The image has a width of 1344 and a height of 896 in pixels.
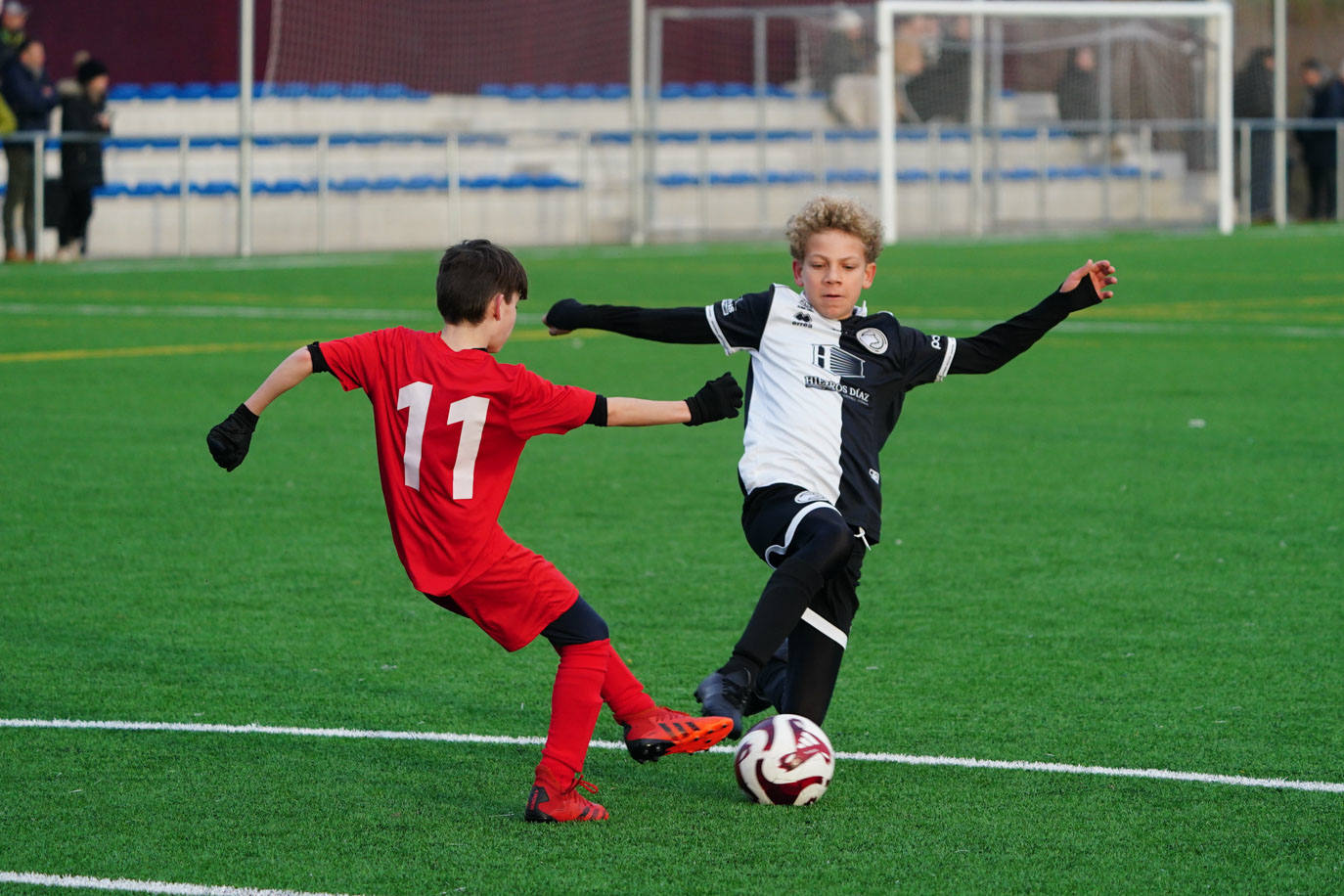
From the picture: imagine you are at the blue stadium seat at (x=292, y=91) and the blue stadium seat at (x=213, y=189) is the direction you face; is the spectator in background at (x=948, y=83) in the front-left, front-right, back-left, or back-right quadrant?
back-left

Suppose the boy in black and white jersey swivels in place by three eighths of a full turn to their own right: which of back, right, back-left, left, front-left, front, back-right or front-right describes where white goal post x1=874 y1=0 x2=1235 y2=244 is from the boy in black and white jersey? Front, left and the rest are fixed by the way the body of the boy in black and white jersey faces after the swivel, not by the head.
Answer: front-right

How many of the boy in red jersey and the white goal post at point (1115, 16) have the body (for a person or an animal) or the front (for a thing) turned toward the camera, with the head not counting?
1

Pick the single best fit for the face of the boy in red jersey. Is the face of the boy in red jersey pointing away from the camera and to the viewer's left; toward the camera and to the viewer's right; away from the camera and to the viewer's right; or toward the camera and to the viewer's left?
away from the camera and to the viewer's right
